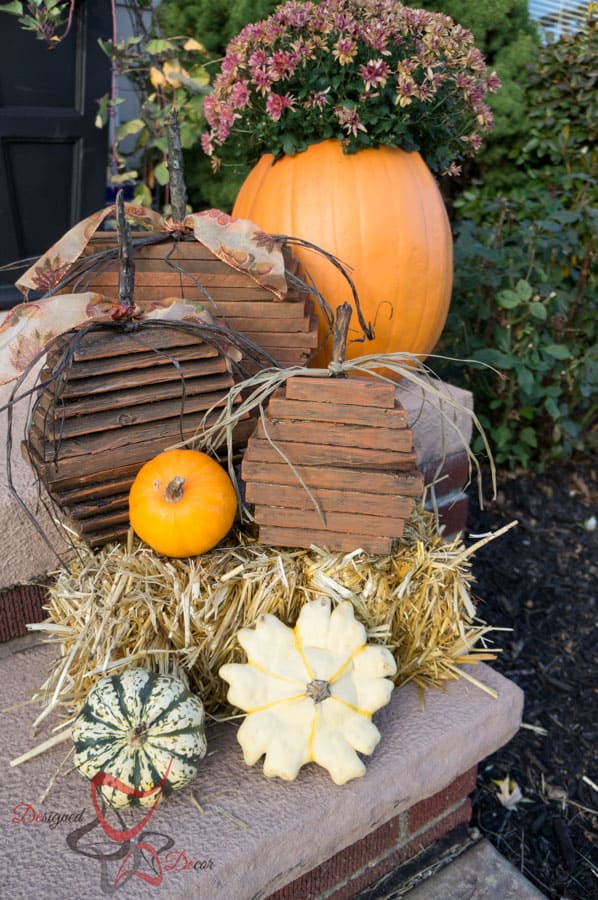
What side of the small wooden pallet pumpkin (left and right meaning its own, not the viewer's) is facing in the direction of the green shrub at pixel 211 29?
back

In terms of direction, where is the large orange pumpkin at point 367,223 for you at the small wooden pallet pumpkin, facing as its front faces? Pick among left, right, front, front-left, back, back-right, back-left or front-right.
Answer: back

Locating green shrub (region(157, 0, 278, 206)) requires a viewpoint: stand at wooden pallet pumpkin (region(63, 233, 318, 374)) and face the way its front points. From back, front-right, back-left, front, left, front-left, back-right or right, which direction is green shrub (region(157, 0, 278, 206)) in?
back

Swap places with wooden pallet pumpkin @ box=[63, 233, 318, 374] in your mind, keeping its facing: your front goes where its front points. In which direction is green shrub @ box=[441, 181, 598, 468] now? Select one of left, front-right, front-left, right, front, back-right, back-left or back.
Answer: back-left

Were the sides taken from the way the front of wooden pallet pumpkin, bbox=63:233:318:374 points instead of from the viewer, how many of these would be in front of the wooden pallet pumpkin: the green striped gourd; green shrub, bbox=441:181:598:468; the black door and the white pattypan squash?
2

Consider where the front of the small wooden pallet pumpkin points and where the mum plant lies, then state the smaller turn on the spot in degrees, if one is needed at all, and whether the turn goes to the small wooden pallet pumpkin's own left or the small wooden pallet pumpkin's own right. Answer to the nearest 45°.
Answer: approximately 180°

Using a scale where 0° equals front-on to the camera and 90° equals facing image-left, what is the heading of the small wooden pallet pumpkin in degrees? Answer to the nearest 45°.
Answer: approximately 0°

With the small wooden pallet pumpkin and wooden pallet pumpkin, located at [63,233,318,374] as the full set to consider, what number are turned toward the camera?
2

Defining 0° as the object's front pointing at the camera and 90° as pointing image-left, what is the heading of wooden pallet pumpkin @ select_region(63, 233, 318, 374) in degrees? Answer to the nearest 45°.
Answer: approximately 0°
